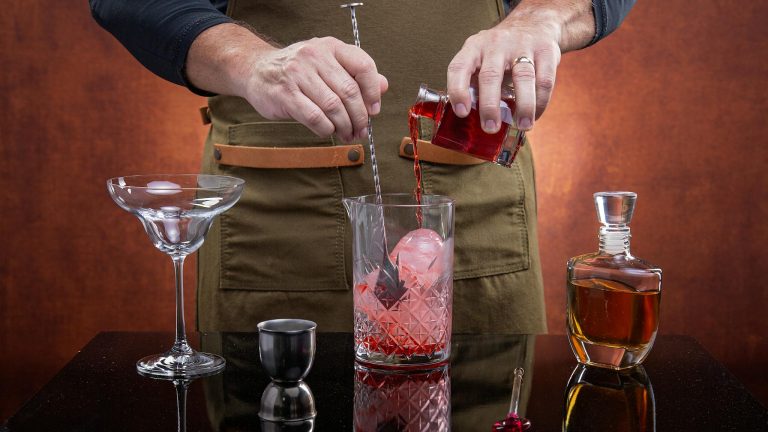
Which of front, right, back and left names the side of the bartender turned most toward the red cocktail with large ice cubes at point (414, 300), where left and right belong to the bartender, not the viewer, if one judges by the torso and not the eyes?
front

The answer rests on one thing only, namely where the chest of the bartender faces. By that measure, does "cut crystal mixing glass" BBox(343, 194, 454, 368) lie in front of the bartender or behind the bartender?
in front

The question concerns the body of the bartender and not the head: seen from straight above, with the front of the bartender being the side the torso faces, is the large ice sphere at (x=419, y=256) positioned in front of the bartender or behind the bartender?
in front

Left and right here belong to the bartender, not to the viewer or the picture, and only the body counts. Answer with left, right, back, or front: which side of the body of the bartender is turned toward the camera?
front

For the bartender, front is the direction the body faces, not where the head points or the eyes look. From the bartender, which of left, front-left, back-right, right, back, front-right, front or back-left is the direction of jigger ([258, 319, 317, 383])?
front
